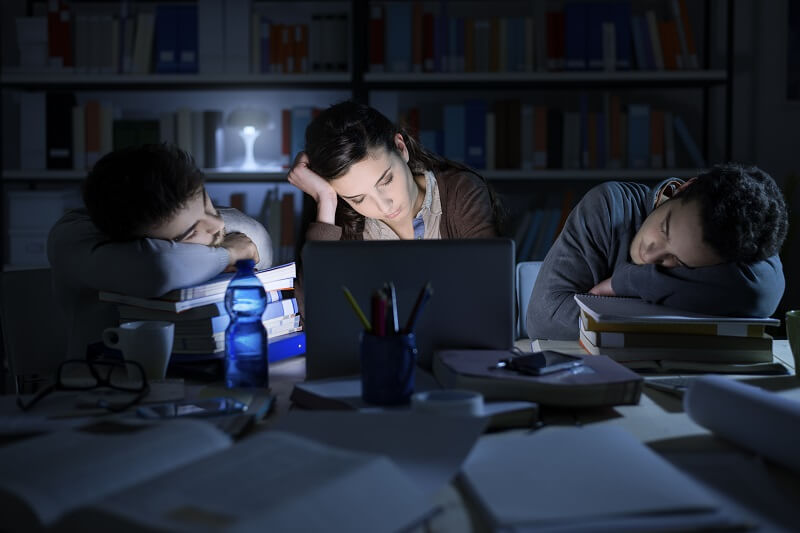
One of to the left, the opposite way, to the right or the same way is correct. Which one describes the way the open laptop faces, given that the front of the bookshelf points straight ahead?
the opposite way

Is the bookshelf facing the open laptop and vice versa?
yes

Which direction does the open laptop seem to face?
away from the camera

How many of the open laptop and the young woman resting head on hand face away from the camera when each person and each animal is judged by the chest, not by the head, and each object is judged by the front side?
1

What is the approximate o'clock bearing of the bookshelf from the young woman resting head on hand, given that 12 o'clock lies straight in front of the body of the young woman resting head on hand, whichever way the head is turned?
The bookshelf is roughly at 6 o'clock from the young woman resting head on hand.
